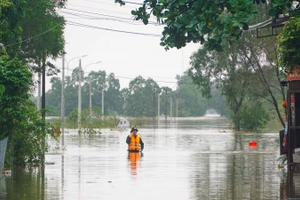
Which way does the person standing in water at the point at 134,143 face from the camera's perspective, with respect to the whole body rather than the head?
toward the camera

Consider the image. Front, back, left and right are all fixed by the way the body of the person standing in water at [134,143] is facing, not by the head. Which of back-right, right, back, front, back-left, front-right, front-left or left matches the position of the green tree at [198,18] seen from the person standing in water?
front

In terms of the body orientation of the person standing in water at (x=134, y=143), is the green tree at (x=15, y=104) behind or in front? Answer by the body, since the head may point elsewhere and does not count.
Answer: in front
